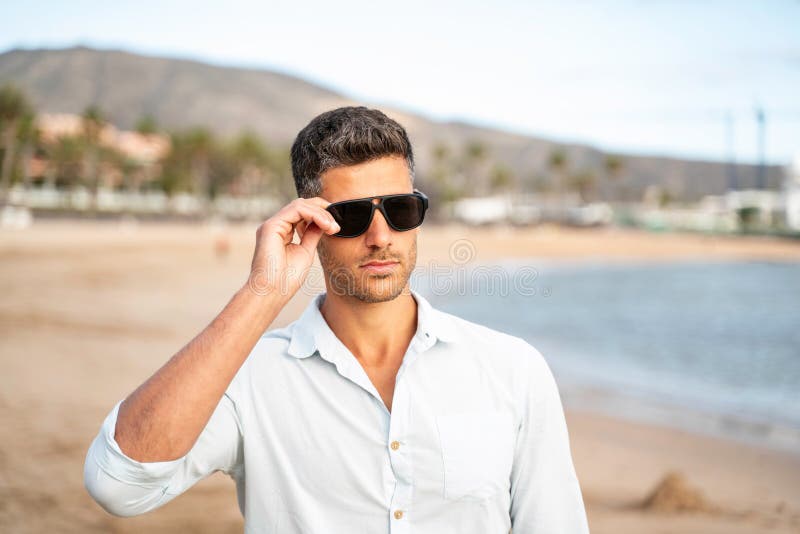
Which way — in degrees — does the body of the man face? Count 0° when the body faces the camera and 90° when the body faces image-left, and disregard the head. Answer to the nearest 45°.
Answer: approximately 0°
